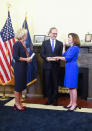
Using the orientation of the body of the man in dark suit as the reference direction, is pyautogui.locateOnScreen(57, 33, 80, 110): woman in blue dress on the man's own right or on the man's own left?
on the man's own left

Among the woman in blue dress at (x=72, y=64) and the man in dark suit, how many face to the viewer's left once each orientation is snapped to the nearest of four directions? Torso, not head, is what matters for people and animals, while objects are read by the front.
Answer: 1

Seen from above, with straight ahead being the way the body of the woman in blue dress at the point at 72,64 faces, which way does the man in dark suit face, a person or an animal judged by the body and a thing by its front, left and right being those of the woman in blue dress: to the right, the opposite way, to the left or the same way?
to the left

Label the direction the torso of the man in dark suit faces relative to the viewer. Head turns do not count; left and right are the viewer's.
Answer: facing the viewer

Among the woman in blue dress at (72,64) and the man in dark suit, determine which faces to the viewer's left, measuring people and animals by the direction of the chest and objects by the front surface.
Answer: the woman in blue dress

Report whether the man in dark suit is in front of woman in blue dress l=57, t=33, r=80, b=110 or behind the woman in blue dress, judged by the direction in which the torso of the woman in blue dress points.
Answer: in front

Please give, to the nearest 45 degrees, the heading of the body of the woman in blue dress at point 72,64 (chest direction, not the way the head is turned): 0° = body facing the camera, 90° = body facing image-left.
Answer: approximately 90°
